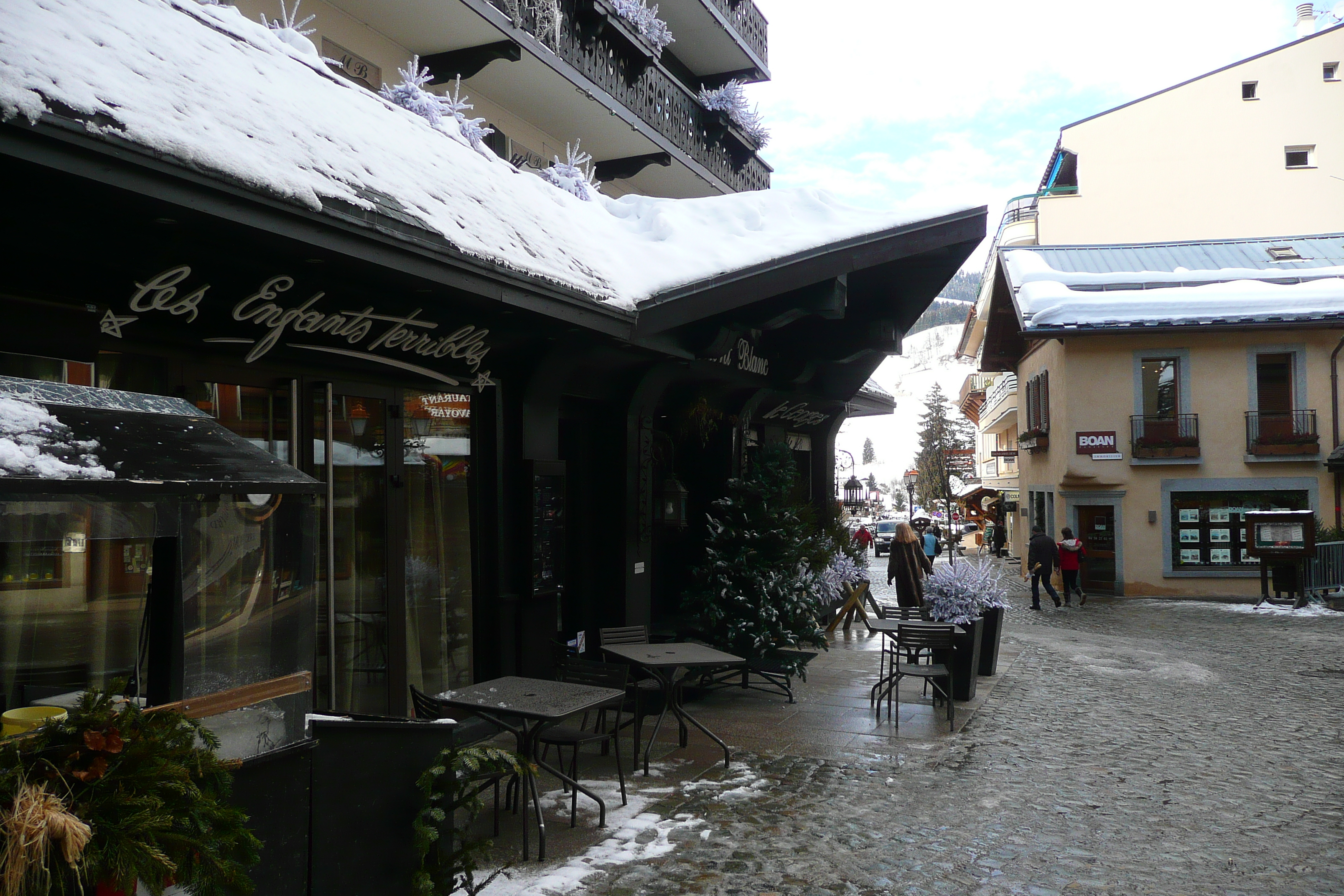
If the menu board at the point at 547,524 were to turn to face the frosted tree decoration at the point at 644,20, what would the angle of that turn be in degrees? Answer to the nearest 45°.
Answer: approximately 135° to its left

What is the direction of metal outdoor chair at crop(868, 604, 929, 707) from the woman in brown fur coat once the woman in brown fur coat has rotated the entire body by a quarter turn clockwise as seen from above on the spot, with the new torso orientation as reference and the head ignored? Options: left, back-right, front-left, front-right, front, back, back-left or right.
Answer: right

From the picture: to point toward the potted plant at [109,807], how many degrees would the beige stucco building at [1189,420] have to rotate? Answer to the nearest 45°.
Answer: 0° — it already faces it

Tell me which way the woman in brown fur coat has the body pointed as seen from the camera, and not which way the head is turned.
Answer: away from the camera

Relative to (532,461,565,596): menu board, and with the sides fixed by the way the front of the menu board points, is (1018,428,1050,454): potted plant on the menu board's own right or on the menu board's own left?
on the menu board's own left

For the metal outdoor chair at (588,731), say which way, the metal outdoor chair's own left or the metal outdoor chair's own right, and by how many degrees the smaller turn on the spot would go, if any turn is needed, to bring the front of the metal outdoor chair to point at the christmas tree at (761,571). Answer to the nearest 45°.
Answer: approximately 180°

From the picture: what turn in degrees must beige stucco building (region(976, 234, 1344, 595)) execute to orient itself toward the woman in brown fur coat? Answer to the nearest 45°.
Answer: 0° — it already faces them

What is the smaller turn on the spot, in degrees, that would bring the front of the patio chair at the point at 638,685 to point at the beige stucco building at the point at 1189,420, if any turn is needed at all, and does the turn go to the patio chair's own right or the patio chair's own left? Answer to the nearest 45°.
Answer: approximately 90° to the patio chair's own left

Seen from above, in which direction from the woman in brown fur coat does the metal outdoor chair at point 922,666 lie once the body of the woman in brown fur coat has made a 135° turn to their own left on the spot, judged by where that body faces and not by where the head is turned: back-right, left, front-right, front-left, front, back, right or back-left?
front-left

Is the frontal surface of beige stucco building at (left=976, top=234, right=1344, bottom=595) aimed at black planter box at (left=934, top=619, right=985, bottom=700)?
yes
